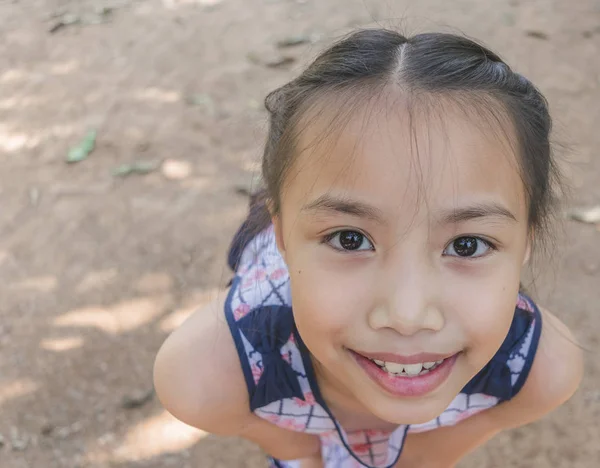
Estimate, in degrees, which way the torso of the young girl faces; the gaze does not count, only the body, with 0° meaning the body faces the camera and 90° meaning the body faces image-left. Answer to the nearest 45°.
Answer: approximately 0°

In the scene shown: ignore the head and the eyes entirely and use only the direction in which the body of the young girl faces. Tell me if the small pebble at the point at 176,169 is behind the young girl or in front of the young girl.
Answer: behind
